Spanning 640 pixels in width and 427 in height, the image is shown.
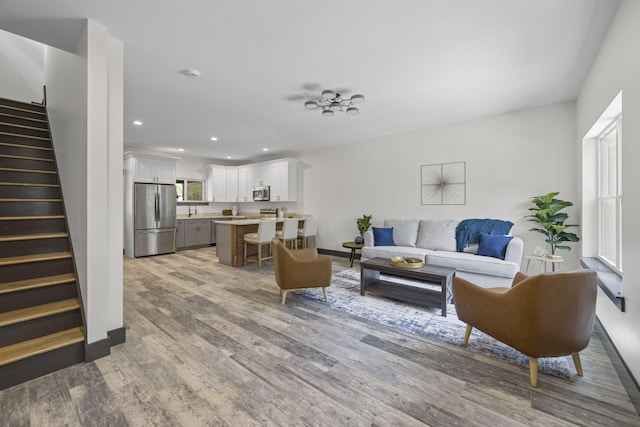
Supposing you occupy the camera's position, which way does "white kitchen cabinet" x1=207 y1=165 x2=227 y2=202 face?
facing the viewer and to the right of the viewer

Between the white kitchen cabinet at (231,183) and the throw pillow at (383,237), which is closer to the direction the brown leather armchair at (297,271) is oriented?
the throw pillow

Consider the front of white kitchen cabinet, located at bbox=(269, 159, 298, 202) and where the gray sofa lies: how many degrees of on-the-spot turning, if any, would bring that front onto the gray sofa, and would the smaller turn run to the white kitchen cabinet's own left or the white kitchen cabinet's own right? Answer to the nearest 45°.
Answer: approximately 90° to the white kitchen cabinet's own left

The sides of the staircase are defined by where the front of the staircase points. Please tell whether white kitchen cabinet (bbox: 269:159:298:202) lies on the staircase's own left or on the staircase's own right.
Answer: on the staircase's own left

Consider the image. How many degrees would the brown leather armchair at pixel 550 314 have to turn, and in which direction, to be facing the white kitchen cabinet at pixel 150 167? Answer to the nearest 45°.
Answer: approximately 45° to its left

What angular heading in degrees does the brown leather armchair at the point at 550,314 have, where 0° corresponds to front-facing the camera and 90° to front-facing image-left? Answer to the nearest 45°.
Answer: approximately 135°

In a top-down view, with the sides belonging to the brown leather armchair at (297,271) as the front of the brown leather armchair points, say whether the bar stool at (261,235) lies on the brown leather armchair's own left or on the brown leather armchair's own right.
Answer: on the brown leather armchair's own left

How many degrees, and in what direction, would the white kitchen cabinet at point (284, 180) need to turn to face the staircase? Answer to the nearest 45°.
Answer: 0° — it already faces it

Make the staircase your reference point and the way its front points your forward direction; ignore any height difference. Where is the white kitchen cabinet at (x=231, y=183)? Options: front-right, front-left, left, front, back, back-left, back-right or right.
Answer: left

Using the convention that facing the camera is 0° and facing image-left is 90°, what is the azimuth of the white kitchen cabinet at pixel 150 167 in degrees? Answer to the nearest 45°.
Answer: approximately 315°
